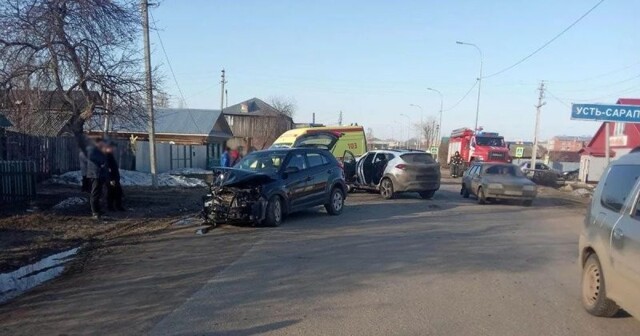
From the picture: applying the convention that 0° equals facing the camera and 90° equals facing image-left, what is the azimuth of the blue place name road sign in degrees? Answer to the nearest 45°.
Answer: approximately 0°

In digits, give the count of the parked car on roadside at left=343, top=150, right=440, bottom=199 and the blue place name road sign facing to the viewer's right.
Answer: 0

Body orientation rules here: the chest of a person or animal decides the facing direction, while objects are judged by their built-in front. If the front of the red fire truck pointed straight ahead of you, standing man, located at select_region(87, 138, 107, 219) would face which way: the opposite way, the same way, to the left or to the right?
to the left

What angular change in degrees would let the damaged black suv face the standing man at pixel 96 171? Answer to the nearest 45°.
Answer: approximately 45° to its right

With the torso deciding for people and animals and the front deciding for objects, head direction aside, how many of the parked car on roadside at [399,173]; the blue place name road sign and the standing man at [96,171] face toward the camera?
1

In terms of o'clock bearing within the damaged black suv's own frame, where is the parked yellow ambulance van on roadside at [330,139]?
The parked yellow ambulance van on roadside is roughly at 5 o'clock from the damaged black suv.

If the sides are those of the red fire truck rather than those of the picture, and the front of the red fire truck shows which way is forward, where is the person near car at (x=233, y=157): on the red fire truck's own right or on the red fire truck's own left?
on the red fire truck's own right

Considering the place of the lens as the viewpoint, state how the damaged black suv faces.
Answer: facing the viewer and to the left of the viewer
